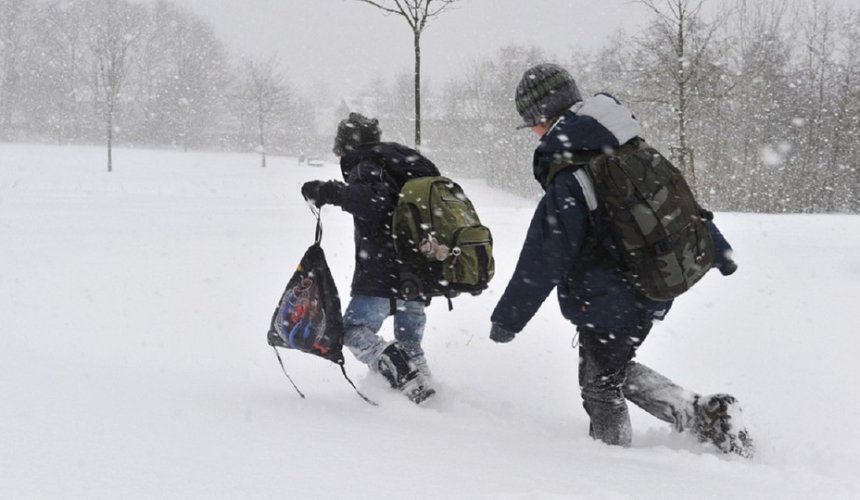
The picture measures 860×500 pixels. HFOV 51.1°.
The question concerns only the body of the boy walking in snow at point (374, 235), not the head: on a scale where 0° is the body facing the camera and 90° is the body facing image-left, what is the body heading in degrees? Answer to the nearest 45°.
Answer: approximately 90°

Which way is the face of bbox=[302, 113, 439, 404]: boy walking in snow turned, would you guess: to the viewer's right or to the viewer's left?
to the viewer's left

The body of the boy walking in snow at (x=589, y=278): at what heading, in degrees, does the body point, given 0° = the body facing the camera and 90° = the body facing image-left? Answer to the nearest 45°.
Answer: approximately 90°
